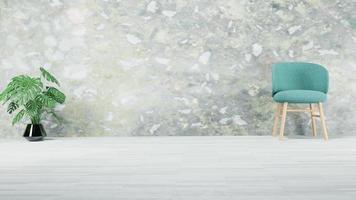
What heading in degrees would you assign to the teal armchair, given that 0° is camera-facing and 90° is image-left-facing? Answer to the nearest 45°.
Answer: approximately 0°

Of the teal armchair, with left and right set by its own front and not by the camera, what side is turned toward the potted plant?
right

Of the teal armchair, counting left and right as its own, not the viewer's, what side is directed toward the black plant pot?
right
